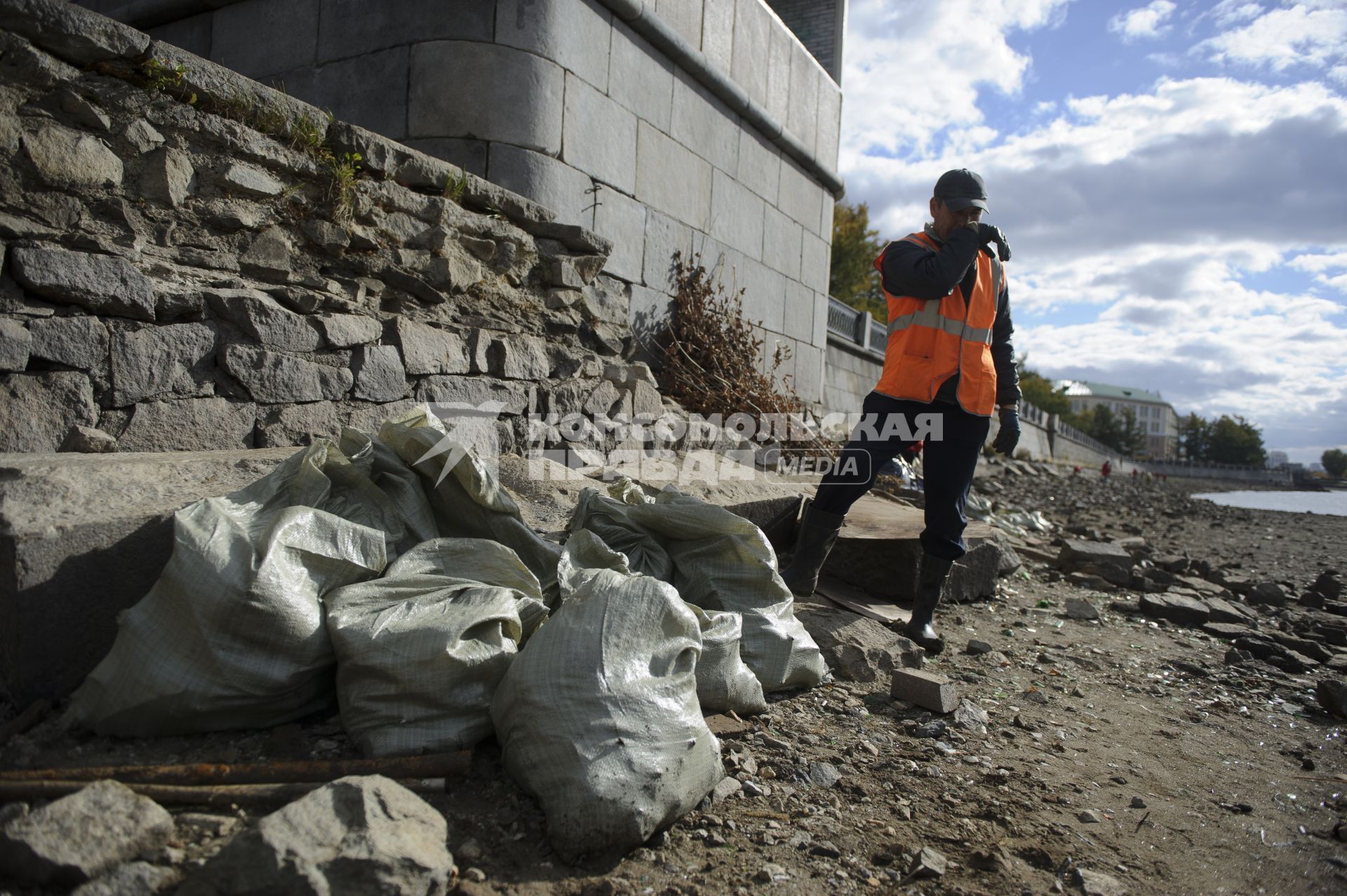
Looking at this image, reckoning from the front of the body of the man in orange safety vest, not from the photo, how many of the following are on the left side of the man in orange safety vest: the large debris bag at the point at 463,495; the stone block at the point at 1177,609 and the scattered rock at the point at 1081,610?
2

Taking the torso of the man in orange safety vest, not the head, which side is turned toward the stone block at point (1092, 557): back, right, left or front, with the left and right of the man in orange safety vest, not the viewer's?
left

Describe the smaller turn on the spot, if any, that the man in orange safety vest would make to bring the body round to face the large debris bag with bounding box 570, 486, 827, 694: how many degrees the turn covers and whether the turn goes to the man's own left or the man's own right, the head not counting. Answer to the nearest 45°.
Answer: approximately 90° to the man's own right

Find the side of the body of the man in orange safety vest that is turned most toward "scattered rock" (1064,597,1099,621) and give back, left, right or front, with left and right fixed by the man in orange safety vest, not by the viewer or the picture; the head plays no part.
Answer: left

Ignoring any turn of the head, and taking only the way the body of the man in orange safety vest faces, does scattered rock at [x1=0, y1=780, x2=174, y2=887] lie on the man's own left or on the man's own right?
on the man's own right

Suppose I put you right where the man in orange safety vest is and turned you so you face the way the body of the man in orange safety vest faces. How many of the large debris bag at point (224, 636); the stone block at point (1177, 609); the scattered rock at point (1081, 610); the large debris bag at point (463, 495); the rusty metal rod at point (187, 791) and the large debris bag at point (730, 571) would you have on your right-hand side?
4

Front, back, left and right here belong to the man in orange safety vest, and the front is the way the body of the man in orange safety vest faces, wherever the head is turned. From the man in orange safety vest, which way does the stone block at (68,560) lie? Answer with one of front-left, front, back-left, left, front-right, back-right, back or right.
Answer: right

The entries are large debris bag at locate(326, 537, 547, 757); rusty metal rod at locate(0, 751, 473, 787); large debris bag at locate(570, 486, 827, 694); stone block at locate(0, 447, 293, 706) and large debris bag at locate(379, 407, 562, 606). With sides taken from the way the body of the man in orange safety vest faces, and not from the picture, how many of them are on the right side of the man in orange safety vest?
5

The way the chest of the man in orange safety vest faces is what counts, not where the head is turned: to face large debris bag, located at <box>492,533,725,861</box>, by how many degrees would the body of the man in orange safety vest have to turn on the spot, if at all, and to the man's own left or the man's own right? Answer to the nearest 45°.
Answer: approximately 45° to the man's own right

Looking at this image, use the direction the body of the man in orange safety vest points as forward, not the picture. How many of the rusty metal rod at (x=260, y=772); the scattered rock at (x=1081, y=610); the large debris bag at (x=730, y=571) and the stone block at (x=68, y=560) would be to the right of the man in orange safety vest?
3
